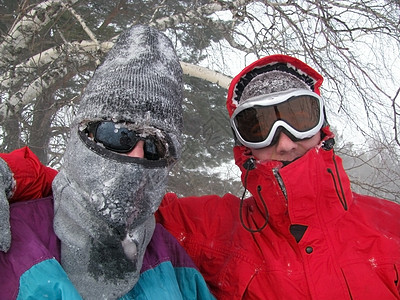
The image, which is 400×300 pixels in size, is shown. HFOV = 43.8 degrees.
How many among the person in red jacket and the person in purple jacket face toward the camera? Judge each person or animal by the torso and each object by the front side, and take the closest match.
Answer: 2

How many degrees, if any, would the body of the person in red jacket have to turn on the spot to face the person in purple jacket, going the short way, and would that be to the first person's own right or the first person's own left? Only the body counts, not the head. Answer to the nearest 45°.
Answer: approximately 45° to the first person's own right

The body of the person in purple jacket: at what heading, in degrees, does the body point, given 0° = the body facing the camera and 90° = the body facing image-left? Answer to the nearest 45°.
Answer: approximately 0°

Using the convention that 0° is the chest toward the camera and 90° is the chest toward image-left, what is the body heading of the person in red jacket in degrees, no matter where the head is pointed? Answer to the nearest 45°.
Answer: approximately 0°
